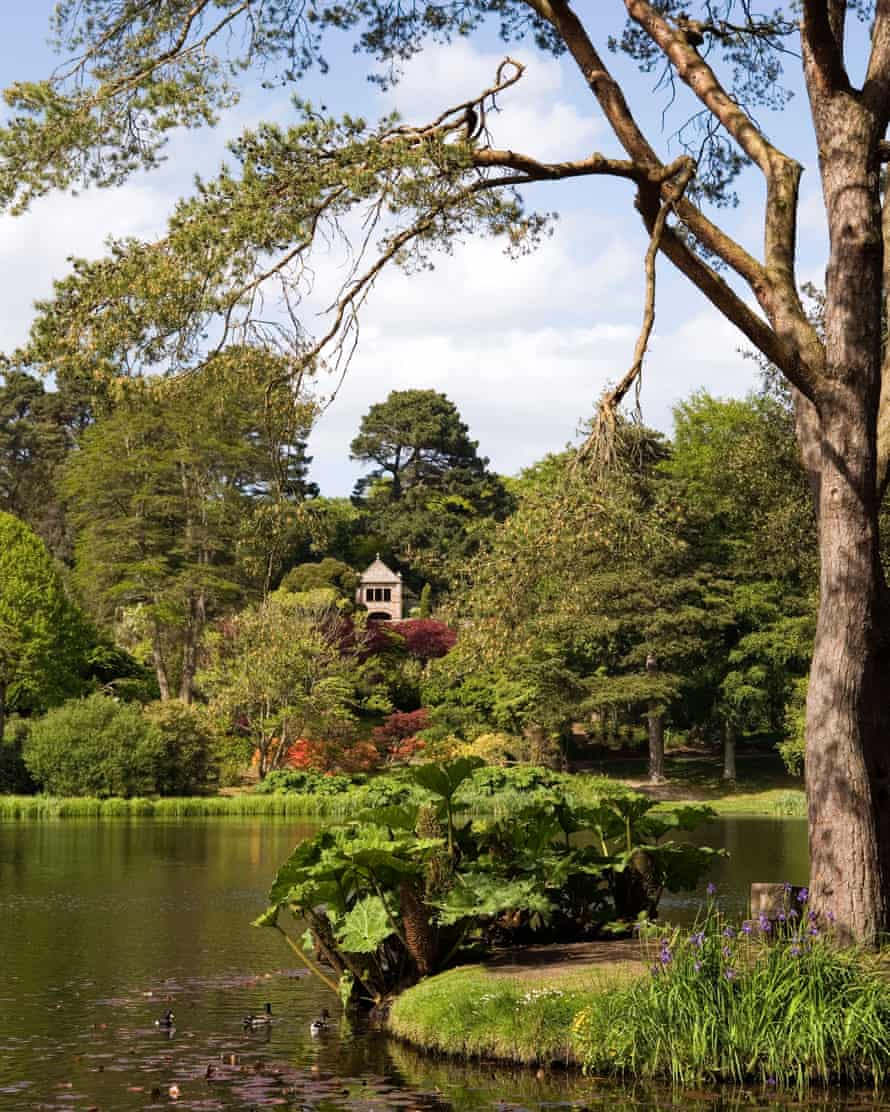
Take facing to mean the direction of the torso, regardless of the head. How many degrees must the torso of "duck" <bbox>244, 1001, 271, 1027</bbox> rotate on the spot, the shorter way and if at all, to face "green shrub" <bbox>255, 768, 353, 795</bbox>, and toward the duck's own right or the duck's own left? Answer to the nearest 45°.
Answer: approximately 90° to the duck's own left

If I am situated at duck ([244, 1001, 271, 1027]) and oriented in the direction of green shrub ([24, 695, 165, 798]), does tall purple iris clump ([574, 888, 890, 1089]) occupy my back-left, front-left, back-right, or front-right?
back-right

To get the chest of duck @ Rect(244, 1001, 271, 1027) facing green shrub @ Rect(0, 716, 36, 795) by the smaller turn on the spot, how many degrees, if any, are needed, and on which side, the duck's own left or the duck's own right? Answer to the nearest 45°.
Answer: approximately 90° to the duck's own left

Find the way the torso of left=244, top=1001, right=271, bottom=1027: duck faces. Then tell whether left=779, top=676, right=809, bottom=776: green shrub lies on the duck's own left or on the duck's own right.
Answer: on the duck's own left

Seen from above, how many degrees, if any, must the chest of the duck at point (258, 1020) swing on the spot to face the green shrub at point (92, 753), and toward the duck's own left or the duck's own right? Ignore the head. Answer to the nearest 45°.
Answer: approximately 90° to the duck's own left

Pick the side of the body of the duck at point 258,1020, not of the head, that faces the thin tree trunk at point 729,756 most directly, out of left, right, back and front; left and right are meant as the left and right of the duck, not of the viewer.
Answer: left

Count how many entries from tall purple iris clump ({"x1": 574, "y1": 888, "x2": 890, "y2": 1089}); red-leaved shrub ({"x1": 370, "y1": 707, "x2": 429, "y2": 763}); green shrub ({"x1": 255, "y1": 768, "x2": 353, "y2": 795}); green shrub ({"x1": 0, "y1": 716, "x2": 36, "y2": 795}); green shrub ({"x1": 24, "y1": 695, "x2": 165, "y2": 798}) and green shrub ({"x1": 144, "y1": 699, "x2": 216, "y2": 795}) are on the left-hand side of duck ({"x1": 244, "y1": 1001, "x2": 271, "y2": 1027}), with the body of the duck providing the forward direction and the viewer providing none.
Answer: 5

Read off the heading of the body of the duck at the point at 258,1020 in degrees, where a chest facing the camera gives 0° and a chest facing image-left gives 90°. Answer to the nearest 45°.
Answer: approximately 270°

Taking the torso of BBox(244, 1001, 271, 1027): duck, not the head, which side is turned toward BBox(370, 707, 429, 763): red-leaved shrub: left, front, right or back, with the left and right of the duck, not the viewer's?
left

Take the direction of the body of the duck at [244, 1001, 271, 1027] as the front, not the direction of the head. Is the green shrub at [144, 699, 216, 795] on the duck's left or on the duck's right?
on the duck's left
